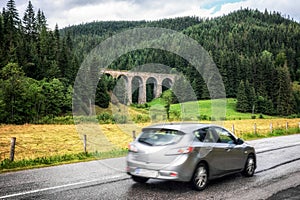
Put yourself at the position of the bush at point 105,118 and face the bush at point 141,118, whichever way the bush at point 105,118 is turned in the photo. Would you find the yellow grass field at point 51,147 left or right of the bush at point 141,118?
right

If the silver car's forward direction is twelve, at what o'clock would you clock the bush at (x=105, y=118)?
The bush is roughly at 10 o'clock from the silver car.

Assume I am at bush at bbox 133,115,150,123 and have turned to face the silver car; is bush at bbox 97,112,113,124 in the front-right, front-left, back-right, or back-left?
back-right

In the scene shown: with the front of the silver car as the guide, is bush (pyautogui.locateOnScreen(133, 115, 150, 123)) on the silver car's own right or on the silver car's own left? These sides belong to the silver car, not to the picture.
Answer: on the silver car's own left

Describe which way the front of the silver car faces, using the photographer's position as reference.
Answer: facing away from the viewer and to the right of the viewer

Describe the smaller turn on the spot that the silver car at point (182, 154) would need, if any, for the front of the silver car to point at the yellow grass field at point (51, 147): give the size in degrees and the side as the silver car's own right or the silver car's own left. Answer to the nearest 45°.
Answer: approximately 90° to the silver car's own left

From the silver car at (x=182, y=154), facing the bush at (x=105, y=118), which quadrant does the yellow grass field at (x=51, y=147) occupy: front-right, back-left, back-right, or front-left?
front-left
